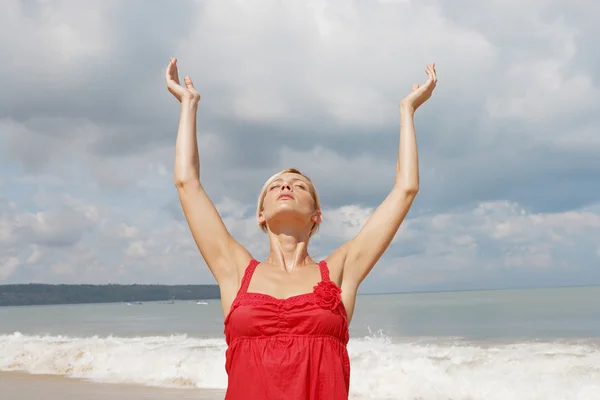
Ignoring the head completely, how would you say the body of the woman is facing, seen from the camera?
toward the camera
